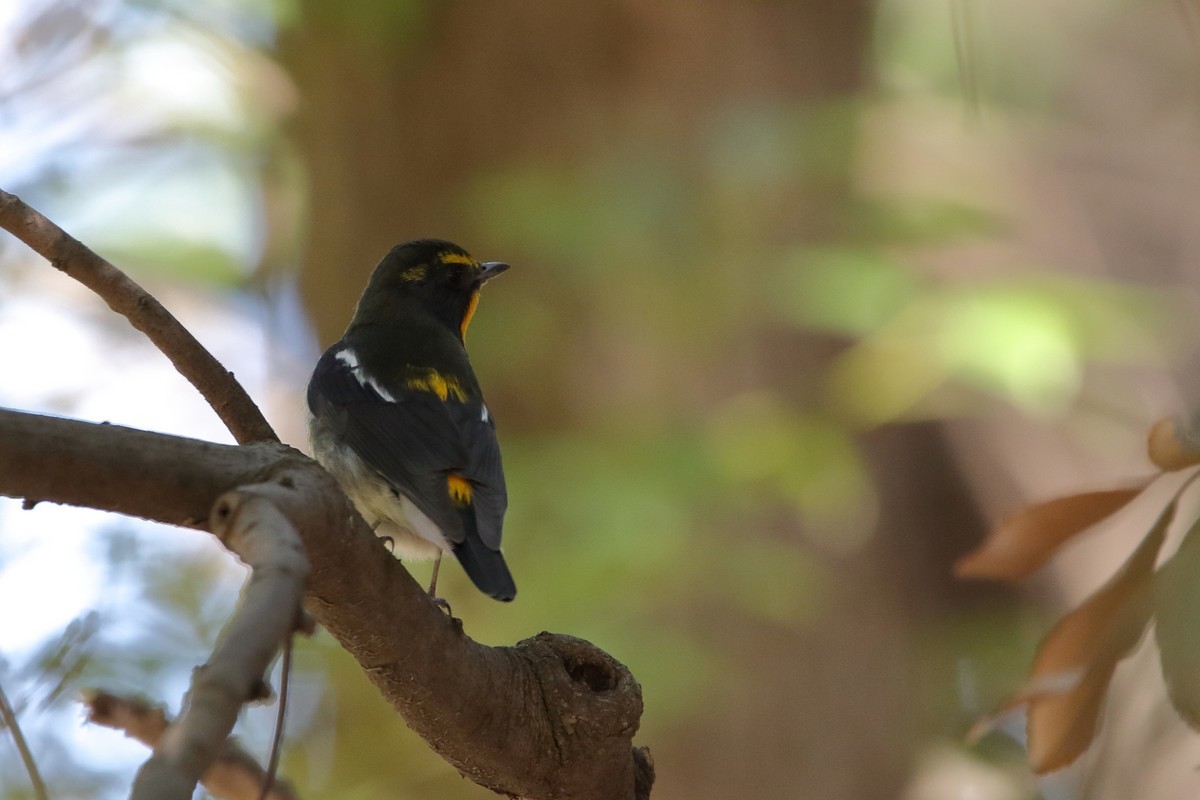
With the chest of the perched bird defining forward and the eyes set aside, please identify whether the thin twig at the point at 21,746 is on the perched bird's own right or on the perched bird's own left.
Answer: on the perched bird's own left

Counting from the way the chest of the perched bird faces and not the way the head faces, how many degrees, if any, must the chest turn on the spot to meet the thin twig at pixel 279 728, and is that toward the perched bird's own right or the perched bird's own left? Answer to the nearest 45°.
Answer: approximately 135° to the perched bird's own left

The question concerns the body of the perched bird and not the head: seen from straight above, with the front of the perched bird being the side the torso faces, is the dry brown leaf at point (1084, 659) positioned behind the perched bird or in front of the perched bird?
behind

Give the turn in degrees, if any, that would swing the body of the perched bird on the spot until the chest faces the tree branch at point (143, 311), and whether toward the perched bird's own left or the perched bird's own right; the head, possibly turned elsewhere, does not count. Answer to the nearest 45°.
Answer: approximately 135° to the perched bird's own left

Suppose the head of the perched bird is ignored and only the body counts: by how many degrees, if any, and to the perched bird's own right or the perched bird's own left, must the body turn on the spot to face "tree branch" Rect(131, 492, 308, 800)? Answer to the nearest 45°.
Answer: approximately 135° to the perched bird's own left

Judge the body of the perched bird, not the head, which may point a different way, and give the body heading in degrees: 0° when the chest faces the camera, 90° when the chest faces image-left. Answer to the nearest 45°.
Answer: approximately 135°
